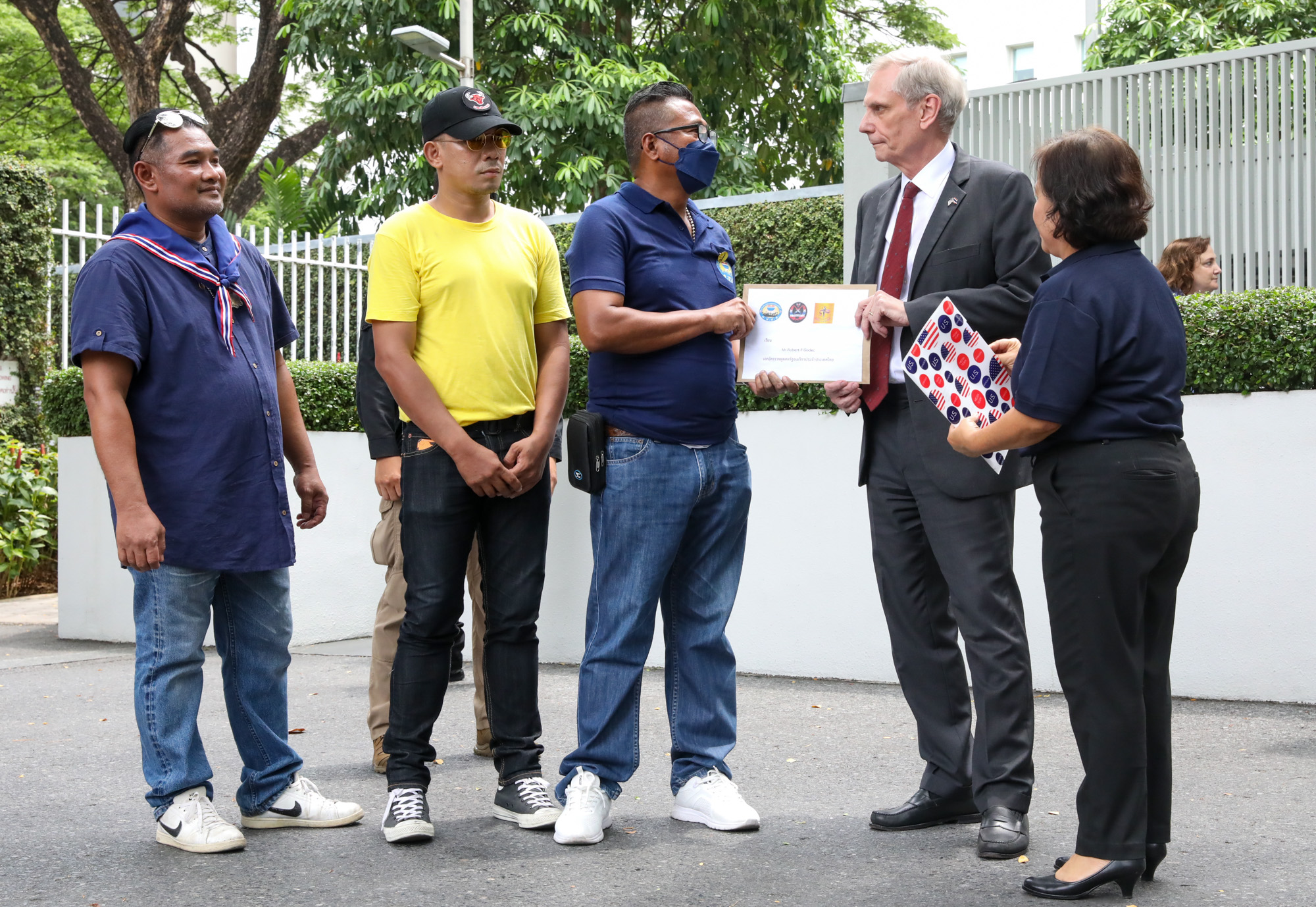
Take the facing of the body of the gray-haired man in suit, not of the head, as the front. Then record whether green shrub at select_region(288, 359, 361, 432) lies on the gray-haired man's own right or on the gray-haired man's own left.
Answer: on the gray-haired man's own right

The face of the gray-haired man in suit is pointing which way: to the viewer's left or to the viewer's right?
to the viewer's left

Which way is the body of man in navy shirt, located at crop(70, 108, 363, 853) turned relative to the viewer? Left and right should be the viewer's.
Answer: facing the viewer and to the right of the viewer

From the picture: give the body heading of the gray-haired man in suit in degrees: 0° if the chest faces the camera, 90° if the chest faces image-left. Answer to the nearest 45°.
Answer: approximately 45°

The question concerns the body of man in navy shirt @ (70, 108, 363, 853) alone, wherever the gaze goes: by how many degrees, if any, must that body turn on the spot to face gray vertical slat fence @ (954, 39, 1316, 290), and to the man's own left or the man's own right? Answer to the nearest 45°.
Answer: approximately 45° to the man's own left

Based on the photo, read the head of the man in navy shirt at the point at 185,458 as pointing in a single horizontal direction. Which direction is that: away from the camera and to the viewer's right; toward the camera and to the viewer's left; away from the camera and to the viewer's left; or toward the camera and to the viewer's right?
toward the camera and to the viewer's right

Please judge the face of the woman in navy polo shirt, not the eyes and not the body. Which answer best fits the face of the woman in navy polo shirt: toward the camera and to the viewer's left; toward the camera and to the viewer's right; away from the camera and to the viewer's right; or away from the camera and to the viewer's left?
away from the camera and to the viewer's left

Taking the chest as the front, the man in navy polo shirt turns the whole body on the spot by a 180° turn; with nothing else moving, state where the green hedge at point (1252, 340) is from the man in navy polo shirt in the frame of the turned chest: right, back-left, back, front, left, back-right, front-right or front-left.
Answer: right

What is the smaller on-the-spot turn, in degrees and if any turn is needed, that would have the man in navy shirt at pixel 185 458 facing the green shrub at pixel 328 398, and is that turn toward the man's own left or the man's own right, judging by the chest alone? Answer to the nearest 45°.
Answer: approximately 135° to the man's own left

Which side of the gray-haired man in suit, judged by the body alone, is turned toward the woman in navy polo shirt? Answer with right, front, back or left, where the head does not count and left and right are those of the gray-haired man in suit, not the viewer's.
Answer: left

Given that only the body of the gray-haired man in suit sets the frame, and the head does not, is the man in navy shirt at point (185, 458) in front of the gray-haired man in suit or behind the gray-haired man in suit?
in front

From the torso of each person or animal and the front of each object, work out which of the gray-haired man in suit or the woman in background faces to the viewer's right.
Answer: the woman in background
